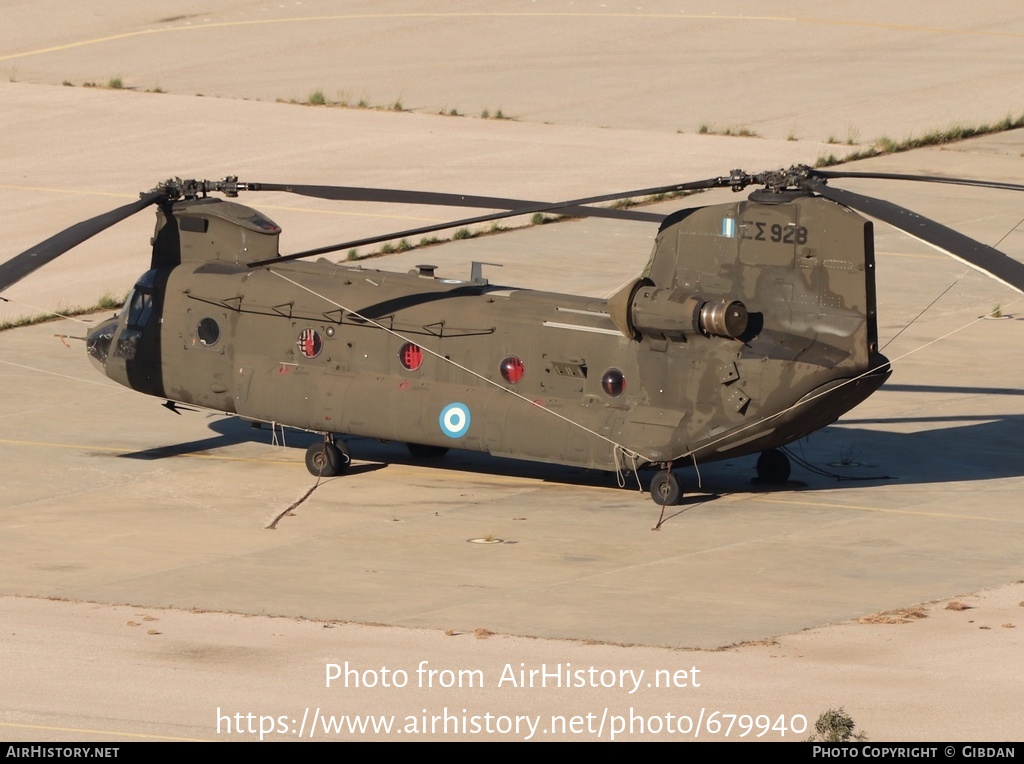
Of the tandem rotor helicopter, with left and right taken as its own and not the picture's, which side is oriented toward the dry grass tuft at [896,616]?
back

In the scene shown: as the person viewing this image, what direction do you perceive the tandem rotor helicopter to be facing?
facing away from the viewer and to the left of the viewer
